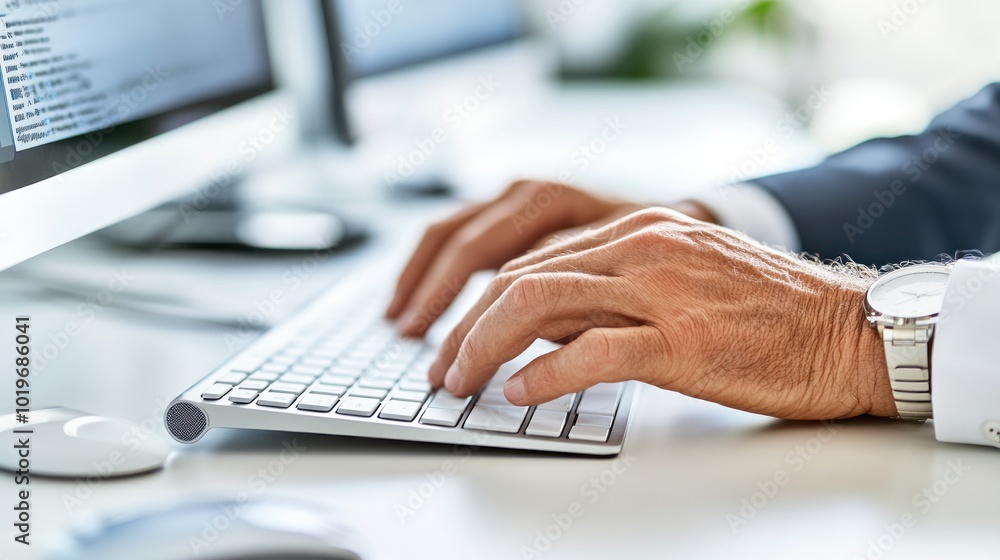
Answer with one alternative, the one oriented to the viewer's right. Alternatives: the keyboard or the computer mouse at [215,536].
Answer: the keyboard

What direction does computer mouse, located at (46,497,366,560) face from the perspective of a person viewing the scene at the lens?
facing to the left of the viewer

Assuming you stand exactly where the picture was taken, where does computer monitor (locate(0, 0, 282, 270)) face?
facing the viewer and to the right of the viewer

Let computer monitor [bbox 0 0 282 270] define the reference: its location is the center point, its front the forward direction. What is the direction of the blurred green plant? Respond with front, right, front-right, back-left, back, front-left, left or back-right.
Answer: left

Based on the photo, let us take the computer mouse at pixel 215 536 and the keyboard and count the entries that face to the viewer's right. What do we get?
1

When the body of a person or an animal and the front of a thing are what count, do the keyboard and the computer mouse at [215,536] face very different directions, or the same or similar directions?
very different directions

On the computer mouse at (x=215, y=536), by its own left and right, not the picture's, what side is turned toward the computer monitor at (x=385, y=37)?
right

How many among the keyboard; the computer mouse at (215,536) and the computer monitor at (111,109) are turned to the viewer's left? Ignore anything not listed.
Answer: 1

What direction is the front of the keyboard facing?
to the viewer's right
